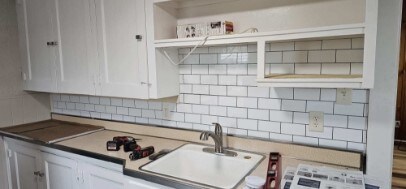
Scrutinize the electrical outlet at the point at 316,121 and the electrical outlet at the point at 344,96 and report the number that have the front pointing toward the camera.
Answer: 2

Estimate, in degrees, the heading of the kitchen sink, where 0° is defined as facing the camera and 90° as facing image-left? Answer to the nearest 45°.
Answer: approximately 45°

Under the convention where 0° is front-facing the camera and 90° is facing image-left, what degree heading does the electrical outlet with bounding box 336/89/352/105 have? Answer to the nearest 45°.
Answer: approximately 0°

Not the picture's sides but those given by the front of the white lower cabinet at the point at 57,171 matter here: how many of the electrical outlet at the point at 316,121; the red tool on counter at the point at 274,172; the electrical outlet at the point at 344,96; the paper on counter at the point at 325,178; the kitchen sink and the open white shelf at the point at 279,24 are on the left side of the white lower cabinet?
6

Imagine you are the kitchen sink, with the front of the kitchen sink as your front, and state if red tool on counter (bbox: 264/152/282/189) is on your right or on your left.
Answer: on your left

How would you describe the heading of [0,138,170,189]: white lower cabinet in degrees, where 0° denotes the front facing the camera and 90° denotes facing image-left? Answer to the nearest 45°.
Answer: approximately 45°

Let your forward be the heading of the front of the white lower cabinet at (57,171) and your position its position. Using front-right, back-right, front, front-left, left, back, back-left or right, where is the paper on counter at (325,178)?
left

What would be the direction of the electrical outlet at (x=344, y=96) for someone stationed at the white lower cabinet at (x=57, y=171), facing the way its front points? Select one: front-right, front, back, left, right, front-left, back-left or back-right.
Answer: left
